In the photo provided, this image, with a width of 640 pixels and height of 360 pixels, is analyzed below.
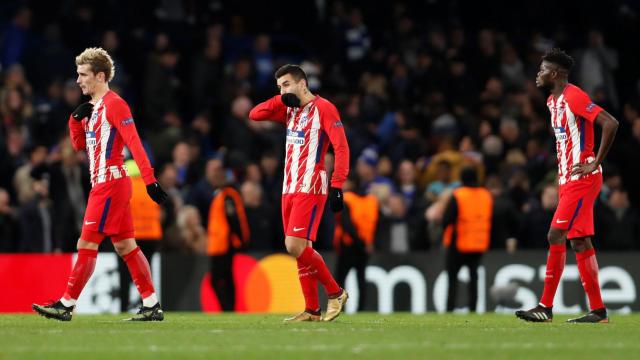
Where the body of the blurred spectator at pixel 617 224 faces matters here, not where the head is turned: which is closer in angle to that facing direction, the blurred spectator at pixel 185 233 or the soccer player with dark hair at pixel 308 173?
the soccer player with dark hair

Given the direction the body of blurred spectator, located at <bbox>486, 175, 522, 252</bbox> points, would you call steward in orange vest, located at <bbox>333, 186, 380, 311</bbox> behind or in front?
in front

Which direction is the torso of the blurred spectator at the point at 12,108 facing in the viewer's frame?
toward the camera

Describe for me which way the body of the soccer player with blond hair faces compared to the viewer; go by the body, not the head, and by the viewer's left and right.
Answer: facing to the left of the viewer

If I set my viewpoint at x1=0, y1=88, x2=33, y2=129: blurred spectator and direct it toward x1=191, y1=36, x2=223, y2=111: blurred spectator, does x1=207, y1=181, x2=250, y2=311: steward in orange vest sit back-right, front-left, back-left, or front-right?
front-right

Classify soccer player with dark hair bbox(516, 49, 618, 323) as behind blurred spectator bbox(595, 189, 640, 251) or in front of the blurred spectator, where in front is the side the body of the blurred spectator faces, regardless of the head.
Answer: in front

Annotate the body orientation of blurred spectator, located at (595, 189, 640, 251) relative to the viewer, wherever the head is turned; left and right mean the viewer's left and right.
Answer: facing the viewer
